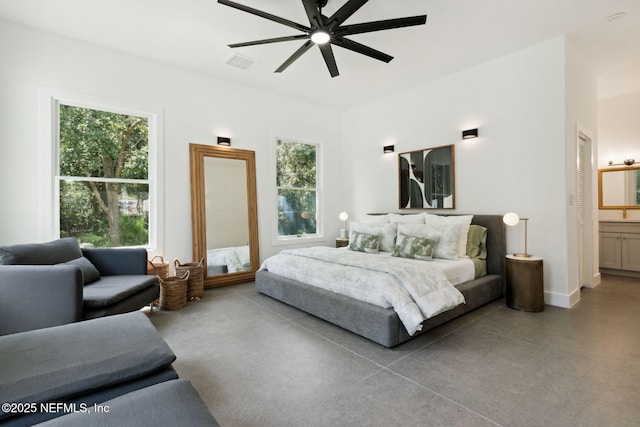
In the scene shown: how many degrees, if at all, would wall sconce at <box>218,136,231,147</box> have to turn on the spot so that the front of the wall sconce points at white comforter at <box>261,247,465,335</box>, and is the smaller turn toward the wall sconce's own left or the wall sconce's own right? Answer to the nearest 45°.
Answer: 0° — it already faces it

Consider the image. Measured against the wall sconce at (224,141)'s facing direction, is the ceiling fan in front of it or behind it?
in front

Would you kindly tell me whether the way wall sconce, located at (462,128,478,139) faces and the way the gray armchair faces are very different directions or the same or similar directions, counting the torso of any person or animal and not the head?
very different directions

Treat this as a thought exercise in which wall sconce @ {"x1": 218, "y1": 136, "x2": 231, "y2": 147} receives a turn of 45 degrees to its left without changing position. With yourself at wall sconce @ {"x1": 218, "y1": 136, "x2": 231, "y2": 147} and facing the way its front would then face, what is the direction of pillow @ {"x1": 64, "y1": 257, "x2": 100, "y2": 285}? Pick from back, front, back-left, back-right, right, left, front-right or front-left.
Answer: back-right

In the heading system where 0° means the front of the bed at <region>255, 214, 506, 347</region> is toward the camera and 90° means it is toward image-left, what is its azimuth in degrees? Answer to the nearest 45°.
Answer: approximately 45°

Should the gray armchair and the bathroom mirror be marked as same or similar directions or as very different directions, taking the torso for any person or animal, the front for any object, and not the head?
very different directions

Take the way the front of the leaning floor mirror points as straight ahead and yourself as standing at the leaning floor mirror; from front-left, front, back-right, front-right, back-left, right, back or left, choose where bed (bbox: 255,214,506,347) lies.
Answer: front

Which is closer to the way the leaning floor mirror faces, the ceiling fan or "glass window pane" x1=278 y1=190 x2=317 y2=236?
the ceiling fan

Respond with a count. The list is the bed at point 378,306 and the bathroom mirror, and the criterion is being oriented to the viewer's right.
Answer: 0

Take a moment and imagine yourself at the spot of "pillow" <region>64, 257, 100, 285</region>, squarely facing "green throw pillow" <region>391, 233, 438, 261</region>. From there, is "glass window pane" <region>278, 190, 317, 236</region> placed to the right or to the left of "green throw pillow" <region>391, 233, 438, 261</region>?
left
